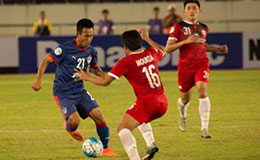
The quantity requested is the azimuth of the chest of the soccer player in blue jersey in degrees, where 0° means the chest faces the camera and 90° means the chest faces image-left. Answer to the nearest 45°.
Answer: approximately 315°

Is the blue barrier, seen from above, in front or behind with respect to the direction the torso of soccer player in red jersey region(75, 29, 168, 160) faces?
in front

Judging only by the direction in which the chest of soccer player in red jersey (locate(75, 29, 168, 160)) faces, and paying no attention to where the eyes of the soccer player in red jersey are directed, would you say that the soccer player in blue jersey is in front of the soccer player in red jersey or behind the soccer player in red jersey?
in front

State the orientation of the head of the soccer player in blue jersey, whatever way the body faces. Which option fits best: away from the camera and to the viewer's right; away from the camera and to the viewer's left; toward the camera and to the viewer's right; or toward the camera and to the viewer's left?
toward the camera and to the viewer's right

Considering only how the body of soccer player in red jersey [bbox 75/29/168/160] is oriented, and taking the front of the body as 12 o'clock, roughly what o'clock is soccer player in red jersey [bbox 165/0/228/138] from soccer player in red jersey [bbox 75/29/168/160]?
soccer player in red jersey [bbox 165/0/228/138] is roughly at 2 o'clock from soccer player in red jersey [bbox 75/29/168/160].

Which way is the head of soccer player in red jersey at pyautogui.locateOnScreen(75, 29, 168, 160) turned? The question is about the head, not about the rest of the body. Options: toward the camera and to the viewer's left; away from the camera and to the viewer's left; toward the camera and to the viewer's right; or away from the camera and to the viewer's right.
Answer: away from the camera and to the viewer's left

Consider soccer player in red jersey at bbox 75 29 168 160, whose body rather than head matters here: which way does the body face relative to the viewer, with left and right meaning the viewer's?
facing away from the viewer and to the left of the viewer

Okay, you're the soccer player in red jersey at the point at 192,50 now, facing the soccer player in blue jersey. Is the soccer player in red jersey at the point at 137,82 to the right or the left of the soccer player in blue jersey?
left

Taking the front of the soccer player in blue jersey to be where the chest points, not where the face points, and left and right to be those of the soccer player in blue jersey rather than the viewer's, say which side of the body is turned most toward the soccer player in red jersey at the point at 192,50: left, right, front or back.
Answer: left

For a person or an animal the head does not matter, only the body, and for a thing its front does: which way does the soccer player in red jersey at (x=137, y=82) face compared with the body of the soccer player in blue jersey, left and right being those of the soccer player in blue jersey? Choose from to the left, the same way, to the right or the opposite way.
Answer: the opposite way

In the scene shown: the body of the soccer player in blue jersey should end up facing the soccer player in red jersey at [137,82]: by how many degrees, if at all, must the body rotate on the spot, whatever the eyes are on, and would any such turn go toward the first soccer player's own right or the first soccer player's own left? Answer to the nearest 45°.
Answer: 0° — they already face them
